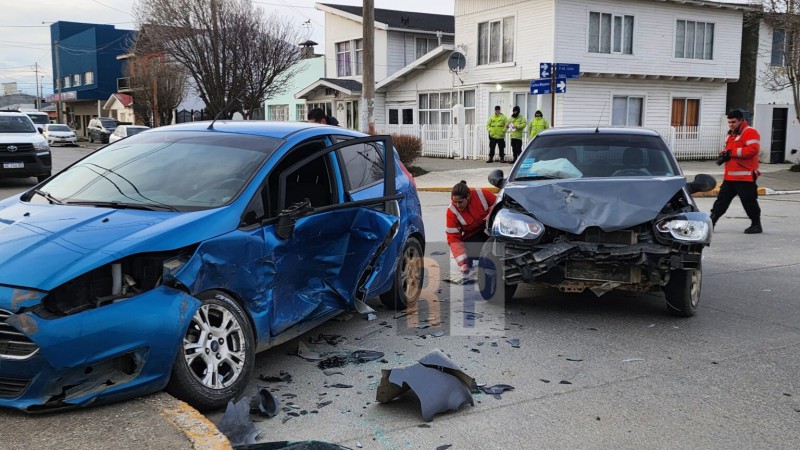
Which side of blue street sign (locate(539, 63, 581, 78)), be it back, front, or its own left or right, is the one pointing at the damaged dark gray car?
front

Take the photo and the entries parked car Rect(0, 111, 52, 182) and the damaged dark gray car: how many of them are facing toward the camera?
2

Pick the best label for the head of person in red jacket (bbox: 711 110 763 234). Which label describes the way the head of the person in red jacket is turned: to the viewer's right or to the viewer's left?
to the viewer's left

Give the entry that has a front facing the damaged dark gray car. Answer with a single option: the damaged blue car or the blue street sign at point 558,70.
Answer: the blue street sign

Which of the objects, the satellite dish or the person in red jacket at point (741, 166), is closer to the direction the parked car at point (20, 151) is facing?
the person in red jacket

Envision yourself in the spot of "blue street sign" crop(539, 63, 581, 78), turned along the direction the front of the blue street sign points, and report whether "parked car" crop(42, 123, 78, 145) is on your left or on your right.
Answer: on your right

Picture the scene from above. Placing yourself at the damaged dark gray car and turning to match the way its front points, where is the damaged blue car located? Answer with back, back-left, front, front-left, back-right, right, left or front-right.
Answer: front-right

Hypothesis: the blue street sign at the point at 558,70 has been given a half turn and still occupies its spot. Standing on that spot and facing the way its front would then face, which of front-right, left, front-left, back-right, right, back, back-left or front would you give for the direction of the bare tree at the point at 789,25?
front-right

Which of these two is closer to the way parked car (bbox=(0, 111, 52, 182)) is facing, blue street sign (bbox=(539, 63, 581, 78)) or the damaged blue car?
the damaged blue car

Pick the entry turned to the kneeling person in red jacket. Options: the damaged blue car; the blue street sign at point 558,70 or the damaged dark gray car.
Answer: the blue street sign

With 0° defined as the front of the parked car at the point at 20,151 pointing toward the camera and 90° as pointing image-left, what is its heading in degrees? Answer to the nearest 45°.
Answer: approximately 0°

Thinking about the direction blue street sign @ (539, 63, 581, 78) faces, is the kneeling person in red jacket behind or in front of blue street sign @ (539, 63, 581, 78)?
in front

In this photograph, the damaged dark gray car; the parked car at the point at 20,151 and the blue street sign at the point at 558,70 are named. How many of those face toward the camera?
3

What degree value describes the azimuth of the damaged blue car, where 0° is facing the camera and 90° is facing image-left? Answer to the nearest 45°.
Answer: approximately 45°
